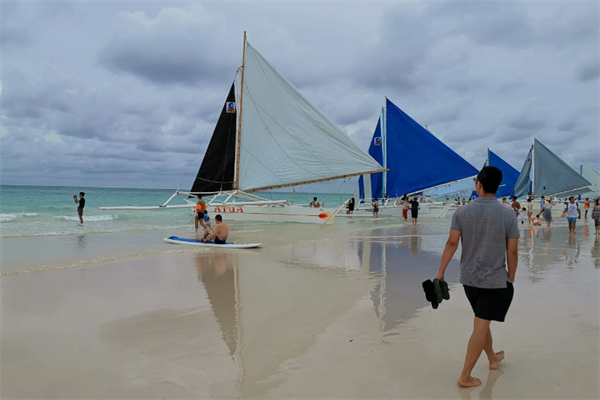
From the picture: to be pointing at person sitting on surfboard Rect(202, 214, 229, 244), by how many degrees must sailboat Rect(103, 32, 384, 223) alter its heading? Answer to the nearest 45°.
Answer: approximately 90° to its left

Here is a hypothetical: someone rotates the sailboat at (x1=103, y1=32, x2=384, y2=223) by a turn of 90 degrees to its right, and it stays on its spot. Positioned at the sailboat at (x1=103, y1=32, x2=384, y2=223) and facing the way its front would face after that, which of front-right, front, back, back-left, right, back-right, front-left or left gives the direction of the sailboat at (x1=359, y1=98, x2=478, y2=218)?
front-right

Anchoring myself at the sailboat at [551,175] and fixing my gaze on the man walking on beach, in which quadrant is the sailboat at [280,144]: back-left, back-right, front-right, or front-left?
front-right

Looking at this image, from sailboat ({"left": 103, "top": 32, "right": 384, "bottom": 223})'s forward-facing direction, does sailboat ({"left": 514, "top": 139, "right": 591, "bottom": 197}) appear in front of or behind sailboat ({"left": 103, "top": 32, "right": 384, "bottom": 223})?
behind

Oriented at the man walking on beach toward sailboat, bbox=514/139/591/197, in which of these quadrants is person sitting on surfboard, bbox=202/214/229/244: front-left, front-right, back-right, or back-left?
front-left

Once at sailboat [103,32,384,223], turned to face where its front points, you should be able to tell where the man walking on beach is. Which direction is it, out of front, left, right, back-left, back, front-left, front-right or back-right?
left

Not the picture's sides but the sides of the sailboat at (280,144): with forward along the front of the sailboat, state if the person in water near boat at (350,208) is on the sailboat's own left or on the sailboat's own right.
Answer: on the sailboat's own right

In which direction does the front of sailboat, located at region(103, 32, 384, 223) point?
to the viewer's left
